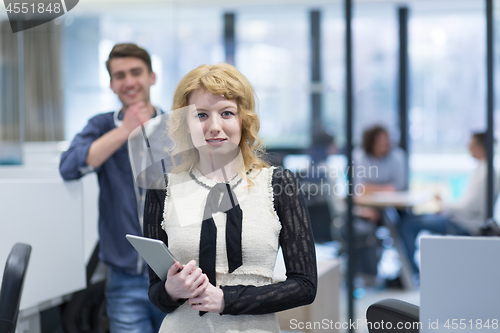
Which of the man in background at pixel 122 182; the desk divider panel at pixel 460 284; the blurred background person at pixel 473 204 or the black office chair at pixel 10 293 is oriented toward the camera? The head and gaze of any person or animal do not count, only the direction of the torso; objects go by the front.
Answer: the man in background

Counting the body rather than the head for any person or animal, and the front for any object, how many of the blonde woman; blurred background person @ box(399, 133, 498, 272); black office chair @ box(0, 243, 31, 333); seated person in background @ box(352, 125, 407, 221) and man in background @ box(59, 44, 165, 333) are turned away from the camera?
0

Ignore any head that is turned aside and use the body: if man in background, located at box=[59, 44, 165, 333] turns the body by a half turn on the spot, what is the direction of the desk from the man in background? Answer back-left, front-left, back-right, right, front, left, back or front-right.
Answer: front-right

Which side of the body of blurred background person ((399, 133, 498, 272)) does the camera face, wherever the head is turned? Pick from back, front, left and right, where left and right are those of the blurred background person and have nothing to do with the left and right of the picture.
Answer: left

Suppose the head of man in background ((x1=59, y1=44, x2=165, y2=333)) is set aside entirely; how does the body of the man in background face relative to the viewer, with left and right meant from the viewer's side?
facing the viewer

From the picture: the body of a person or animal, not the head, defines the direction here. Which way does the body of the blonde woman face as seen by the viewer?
toward the camera

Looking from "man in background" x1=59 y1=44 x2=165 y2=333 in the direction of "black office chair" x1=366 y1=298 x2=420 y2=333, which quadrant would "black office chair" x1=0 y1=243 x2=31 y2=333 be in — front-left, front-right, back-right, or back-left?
front-right

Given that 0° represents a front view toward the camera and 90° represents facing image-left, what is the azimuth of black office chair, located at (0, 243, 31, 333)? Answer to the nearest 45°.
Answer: approximately 90°

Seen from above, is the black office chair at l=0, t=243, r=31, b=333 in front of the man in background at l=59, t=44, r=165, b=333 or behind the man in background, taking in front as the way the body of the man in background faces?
in front

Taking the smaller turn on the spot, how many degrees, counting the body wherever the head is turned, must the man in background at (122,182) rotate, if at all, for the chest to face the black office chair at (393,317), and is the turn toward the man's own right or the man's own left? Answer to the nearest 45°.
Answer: approximately 45° to the man's own left

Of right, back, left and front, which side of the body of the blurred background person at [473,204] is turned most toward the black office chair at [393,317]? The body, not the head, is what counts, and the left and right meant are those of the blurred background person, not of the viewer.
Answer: left
